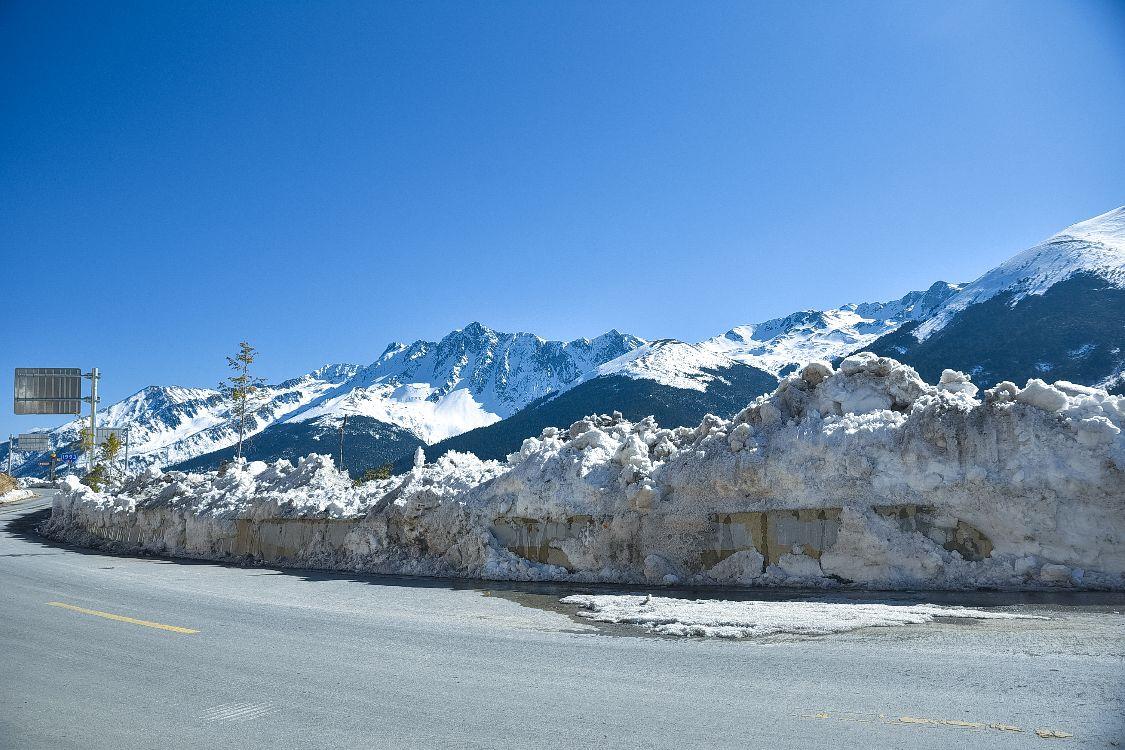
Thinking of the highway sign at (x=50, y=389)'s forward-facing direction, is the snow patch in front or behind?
behind

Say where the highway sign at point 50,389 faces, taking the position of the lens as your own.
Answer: facing away from the viewer
